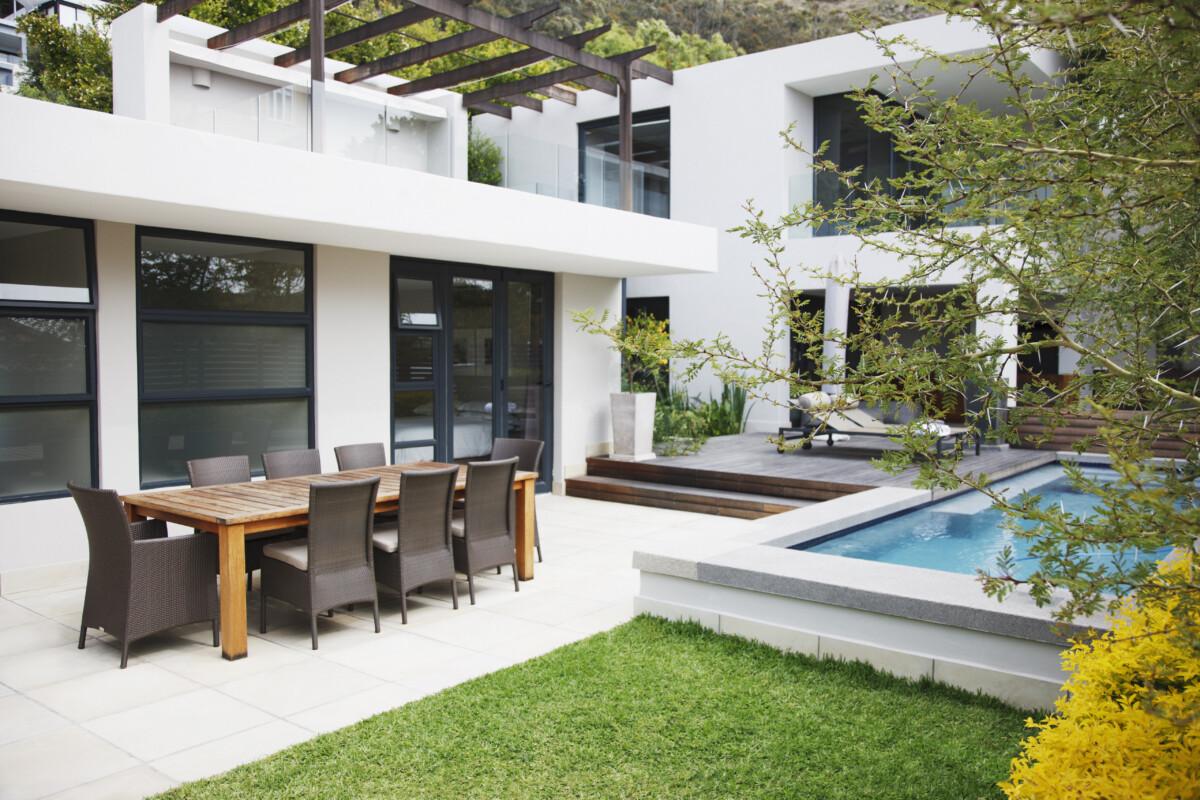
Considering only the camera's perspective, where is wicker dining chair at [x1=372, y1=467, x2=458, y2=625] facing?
facing away from the viewer and to the left of the viewer

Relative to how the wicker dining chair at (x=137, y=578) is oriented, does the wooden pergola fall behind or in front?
in front

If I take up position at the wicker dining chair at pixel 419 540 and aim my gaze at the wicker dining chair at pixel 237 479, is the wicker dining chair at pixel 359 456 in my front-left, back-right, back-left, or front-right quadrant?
front-right

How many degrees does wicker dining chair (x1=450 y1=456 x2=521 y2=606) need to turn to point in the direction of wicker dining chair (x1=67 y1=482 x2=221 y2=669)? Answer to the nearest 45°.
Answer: approximately 90° to its left

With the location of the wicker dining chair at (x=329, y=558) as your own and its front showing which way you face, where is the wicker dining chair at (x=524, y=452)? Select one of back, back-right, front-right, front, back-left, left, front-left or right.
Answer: right

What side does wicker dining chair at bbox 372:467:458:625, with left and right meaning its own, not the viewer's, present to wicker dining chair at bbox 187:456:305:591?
front

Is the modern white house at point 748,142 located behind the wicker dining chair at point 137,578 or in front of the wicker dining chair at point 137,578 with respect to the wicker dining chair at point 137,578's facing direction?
in front

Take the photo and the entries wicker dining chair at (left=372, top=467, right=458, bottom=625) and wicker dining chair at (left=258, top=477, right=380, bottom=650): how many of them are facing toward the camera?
0

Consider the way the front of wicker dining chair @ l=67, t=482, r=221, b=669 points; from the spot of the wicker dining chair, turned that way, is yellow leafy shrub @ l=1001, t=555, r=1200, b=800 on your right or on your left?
on your right

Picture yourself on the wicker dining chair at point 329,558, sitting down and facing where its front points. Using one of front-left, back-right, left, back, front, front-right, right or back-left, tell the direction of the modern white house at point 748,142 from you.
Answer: right

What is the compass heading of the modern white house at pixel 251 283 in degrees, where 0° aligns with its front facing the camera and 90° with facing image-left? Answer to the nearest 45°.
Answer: approximately 315°

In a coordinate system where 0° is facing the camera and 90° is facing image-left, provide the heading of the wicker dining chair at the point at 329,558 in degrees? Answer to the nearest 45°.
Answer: approximately 135°

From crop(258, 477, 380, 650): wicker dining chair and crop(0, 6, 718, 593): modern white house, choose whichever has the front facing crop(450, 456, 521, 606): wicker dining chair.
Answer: the modern white house

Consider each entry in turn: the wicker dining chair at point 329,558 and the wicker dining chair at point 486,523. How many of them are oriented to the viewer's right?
0

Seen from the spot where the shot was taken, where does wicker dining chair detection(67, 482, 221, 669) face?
facing away from the viewer and to the right of the viewer

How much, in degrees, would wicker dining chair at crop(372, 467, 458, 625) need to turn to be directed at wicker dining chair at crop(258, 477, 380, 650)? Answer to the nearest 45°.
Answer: approximately 90° to its left

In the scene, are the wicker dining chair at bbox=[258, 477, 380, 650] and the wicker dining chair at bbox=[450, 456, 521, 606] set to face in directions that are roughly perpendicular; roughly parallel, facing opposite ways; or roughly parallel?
roughly parallel

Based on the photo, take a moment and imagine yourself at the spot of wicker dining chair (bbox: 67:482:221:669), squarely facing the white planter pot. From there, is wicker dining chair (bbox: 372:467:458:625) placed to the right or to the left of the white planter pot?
right

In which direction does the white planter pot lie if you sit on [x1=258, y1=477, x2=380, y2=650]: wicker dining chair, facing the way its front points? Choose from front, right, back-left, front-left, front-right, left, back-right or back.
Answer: right
